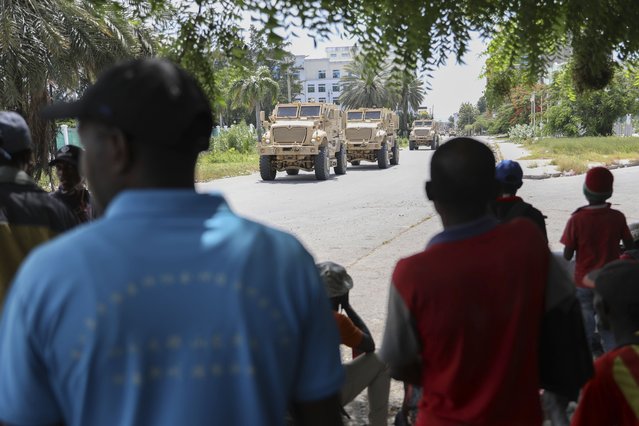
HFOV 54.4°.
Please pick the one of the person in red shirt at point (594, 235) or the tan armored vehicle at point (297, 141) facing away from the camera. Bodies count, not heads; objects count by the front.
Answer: the person in red shirt

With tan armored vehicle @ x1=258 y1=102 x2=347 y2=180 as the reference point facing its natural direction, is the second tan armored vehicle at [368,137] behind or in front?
behind

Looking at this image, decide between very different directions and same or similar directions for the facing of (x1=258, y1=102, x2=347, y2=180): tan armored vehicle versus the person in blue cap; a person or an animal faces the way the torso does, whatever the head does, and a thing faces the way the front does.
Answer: very different directions

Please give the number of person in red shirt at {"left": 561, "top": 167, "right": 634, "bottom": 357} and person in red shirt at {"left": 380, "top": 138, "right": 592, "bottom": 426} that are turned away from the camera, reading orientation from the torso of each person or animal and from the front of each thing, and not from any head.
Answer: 2

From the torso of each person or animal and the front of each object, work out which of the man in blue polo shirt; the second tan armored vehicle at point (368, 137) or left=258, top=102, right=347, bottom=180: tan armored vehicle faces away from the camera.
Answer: the man in blue polo shirt

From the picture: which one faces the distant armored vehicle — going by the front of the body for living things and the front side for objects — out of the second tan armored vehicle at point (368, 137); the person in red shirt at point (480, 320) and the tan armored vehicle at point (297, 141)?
the person in red shirt

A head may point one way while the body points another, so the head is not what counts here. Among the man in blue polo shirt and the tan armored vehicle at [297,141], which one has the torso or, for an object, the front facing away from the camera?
the man in blue polo shirt

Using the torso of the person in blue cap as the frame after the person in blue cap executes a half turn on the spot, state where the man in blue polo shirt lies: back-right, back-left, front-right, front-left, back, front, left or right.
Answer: front

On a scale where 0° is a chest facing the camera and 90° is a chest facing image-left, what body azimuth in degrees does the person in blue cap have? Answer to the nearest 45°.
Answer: approximately 180°

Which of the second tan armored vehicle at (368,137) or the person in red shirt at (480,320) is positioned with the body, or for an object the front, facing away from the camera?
the person in red shirt

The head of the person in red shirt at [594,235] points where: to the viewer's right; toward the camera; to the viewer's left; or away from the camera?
away from the camera

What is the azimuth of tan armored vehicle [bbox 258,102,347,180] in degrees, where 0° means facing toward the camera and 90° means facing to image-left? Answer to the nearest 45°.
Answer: approximately 45°

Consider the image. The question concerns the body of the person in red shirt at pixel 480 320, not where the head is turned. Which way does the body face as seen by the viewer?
away from the camera

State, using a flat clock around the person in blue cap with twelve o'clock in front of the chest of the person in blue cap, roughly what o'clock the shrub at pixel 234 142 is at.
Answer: The shrub is roughly at 11 o'clock from the person in blue cap.

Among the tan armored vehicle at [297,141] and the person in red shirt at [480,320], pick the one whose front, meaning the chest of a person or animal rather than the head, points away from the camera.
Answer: the person in red shirt
